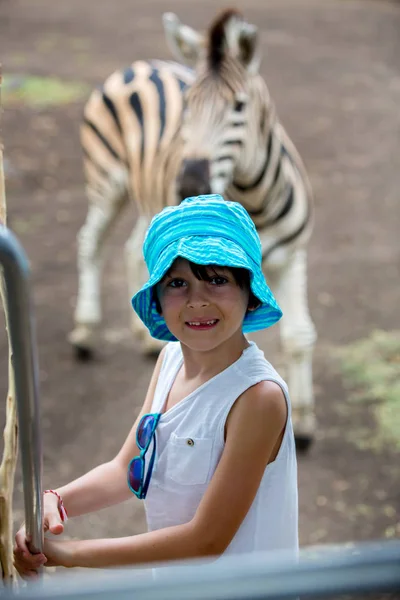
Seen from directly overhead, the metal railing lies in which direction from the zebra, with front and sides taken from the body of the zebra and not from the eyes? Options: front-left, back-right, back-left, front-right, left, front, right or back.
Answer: front-right

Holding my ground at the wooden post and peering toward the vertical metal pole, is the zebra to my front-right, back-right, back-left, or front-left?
back-left

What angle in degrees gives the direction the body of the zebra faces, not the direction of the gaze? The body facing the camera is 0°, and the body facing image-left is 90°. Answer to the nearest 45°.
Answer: approximately 315°

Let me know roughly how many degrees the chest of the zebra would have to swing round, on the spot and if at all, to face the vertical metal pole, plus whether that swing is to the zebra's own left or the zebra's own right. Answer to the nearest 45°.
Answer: approximately 45° to the zebra's own right

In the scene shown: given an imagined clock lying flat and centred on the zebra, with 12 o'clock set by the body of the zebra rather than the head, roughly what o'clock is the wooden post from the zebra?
The wooden post is roughly at 2 o'clock from the zebra.
